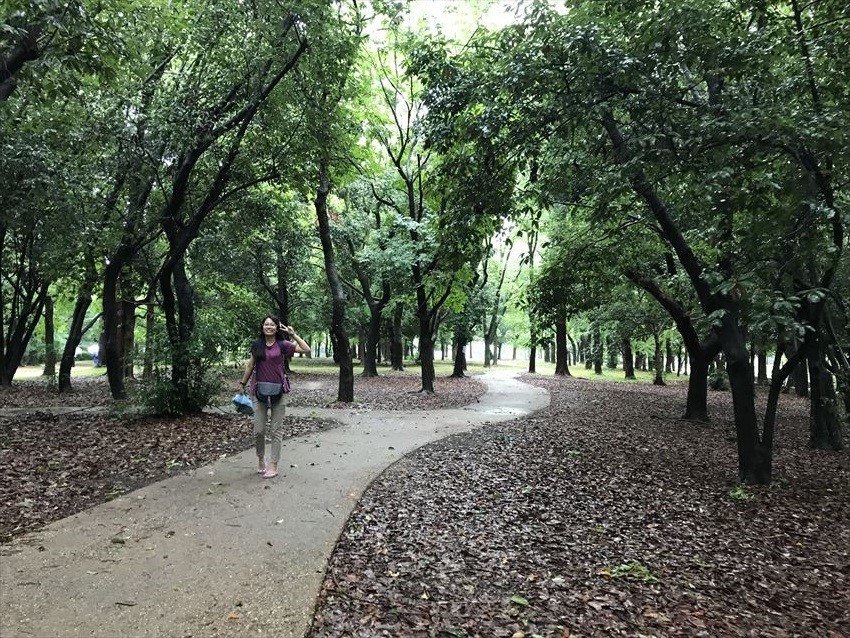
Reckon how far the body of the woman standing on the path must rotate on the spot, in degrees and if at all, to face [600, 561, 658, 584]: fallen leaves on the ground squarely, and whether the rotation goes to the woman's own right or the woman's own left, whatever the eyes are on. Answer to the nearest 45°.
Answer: approximately 45° to the woman's own left

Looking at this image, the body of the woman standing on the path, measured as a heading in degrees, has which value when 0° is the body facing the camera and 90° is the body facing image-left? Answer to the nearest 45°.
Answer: approximately 0°

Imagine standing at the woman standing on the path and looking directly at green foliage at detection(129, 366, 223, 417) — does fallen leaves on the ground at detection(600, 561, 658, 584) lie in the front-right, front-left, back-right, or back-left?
back-right

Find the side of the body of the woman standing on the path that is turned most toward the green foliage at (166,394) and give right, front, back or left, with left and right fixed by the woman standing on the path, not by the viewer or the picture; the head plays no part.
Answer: back
